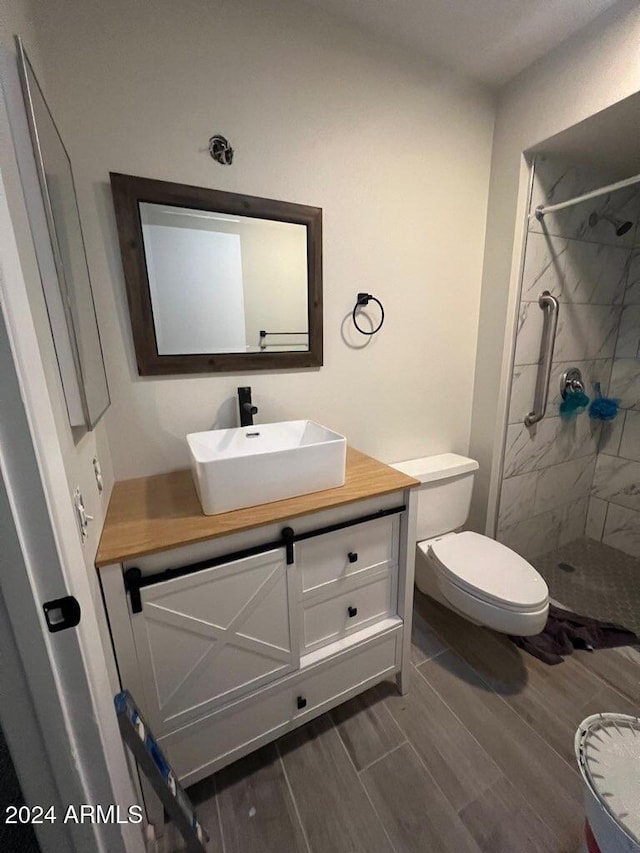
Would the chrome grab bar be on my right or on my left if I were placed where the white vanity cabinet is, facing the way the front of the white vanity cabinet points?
on my left

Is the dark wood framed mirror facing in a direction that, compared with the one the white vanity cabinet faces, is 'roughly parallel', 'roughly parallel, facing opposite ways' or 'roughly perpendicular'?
roughly parallel

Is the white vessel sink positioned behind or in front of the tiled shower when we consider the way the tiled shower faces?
in front

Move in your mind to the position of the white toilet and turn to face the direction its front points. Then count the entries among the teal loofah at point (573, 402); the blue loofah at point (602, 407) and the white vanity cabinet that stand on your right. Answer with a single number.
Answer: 1

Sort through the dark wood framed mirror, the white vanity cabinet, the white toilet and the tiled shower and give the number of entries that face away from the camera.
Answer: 0

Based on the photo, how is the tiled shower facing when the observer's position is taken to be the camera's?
facing the viewer and to the left of the viewer

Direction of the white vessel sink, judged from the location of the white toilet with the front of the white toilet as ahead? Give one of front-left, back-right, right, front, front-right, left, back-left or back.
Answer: right

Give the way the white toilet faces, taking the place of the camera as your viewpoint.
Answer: facing the viewer and to the right of the viewer

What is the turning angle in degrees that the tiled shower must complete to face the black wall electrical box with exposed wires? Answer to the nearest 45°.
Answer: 0° — it already faces it

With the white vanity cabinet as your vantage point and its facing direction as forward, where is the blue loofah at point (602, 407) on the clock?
The blue loofah is roughly at 10 o'clock from the white vanity cabinet.

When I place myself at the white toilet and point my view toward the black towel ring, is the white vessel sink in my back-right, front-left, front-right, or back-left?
front-left

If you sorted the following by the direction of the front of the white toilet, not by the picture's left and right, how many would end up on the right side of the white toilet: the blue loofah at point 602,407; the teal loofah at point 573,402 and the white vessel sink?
1
